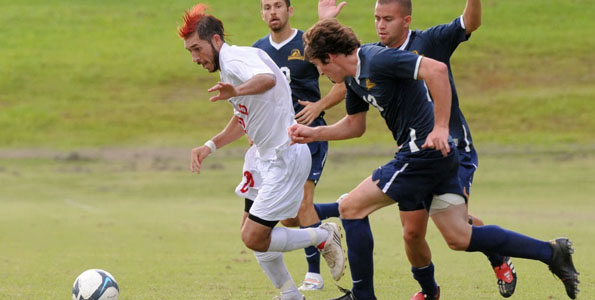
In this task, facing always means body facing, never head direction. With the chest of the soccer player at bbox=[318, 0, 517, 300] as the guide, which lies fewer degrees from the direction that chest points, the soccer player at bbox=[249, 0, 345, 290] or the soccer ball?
the soccer ball

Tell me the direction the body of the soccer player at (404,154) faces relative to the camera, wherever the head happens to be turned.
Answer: to the viewer's left

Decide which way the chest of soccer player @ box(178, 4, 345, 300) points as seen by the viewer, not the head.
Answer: to the viewer's left

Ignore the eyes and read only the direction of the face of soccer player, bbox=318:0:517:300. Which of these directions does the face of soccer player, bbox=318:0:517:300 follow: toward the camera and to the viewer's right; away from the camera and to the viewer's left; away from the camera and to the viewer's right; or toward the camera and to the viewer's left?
toward the camera and to the viewer's left

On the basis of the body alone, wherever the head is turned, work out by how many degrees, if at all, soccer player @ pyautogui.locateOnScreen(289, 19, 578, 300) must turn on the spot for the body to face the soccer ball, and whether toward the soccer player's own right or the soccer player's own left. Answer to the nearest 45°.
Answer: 0° — they already face it

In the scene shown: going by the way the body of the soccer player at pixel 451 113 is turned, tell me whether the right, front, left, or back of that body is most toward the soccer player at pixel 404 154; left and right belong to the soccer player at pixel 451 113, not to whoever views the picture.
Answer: front

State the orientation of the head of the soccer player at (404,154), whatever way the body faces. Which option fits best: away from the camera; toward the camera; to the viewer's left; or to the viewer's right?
to the viewer's left

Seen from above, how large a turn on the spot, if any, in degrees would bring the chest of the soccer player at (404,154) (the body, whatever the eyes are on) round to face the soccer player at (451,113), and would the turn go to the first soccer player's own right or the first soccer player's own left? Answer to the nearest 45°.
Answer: approximately 135° to the first soccer player's own right

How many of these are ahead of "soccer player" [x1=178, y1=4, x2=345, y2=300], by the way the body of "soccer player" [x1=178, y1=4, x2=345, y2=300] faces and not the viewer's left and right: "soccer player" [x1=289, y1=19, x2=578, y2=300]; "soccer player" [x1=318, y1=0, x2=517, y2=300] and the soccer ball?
1

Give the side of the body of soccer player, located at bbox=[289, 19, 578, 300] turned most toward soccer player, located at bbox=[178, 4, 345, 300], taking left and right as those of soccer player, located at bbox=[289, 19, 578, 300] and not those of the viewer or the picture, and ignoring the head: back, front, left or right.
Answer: front

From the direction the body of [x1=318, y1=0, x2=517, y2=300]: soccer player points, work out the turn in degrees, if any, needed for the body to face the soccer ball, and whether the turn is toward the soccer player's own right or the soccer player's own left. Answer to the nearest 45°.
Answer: approximately 45° to the soccer player's own right
